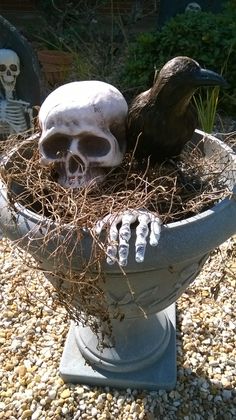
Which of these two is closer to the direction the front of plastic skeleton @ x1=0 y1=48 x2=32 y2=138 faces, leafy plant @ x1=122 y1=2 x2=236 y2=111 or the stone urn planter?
the stone urn planter

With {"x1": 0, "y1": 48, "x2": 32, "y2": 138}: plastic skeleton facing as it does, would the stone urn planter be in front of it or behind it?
in front

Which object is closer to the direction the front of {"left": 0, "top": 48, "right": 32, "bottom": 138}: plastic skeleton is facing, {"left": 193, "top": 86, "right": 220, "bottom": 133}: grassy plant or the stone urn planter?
the stone urn planter

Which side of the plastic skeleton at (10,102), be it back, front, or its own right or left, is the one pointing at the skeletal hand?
front

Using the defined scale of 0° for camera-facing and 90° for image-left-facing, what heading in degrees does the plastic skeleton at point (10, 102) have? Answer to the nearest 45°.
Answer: approximately 0°

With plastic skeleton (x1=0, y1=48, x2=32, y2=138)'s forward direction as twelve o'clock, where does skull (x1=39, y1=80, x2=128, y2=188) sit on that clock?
The skull is roughly at 12 o'clock from the plastic skeleton.

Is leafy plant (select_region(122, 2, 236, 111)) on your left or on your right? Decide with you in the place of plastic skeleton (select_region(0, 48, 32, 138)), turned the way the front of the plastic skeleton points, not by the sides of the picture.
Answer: on your left

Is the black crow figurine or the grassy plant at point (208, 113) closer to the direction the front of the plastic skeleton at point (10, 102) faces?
the black crow figurine

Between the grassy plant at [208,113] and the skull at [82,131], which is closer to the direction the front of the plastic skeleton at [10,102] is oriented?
the skull

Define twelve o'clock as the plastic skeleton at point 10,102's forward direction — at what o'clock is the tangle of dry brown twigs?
The tangle of dry brown twigs is roughly at 12 o'clock from the plastic skeleton.

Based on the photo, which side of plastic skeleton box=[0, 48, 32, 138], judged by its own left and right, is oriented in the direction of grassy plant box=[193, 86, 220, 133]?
left

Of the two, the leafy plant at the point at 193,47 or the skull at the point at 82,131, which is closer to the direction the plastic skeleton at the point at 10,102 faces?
the skull
